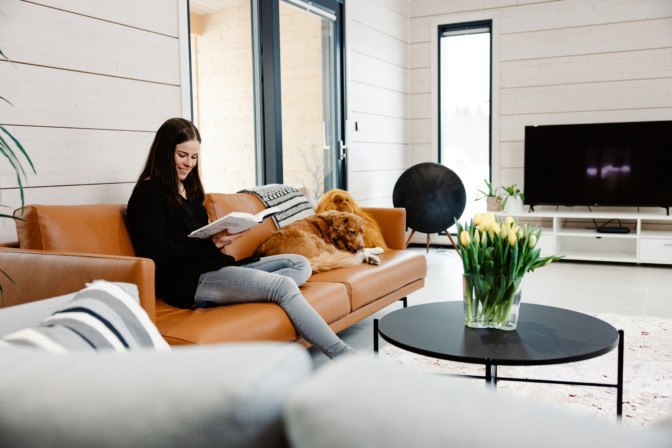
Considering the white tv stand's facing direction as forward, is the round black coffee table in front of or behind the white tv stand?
in front

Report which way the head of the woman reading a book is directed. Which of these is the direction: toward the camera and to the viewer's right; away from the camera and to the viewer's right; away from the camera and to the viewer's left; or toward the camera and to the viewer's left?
toward the camera and to the viewer's right

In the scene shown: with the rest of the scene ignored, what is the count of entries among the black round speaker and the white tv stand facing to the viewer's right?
0

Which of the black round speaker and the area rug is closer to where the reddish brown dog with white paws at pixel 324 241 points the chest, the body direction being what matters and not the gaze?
the area rug

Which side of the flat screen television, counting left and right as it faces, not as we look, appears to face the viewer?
front

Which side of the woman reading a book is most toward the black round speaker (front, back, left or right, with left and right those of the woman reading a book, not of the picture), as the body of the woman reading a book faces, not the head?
left

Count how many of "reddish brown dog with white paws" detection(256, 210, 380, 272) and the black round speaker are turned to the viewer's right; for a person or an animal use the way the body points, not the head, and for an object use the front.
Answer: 1

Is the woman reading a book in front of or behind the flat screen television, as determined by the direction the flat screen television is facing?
in front

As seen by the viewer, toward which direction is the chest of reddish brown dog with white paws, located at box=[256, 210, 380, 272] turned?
to the viewer's right

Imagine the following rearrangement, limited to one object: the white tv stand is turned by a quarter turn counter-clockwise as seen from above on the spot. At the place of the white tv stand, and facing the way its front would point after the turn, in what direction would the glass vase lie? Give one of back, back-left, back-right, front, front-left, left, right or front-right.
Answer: right

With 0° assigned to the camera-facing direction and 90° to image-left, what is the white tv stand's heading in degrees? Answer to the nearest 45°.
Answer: approximately 0°

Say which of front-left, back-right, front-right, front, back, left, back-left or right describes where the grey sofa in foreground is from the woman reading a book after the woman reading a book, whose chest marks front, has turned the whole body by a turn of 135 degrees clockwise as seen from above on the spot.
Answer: left

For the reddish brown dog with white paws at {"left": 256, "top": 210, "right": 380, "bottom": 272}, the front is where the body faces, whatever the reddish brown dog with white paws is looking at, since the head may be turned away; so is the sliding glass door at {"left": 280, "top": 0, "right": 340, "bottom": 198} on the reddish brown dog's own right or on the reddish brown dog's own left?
on the reddish brown dog's own left

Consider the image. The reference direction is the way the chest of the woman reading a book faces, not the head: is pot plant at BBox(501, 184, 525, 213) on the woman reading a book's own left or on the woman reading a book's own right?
on the woman reading a book's own left
